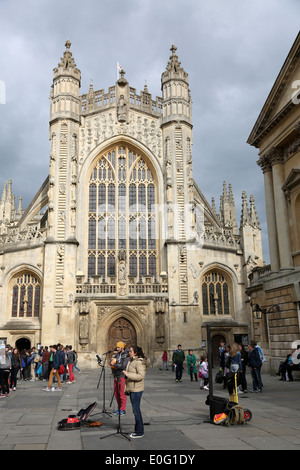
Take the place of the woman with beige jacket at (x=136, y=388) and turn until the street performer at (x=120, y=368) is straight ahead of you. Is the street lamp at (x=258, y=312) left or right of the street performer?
right

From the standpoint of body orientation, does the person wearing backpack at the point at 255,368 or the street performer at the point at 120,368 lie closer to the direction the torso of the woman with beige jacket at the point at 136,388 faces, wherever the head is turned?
the street performer

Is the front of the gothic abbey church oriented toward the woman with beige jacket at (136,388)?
yes

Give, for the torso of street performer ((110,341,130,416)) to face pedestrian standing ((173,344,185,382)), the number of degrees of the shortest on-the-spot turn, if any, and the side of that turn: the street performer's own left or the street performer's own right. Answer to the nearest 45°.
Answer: approximately 135° to the street performer's own right

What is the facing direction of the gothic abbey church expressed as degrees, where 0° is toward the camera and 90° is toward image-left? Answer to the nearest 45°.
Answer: approximately 0°

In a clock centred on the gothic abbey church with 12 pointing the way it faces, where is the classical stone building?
The classical stone building is roughly at 11 o'clock from the gothic abbey church.

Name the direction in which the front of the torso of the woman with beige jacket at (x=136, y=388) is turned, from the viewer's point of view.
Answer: to the viewer's left

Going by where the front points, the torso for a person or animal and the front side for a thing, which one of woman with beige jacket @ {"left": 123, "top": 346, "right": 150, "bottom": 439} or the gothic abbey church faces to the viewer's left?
the woman with beige jacket
